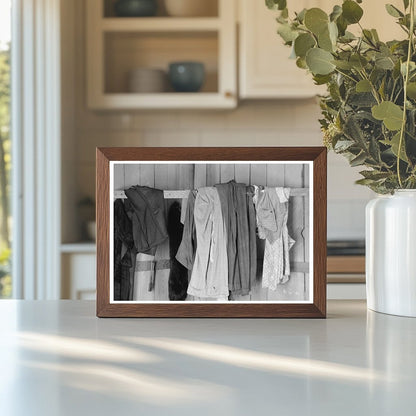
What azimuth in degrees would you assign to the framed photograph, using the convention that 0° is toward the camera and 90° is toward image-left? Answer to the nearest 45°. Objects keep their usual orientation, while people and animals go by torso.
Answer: approximately 0°

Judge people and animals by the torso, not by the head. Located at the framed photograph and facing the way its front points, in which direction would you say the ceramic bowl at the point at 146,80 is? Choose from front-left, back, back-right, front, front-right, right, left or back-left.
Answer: back

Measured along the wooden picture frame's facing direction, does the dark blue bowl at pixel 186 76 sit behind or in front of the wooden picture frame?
behind

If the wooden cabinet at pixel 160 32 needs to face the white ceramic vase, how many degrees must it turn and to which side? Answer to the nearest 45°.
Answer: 0° — it already faces it

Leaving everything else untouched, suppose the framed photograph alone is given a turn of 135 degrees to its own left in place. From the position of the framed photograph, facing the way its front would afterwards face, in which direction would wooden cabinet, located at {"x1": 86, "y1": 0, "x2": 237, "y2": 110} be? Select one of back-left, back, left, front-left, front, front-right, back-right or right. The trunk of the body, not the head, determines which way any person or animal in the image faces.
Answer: front-left

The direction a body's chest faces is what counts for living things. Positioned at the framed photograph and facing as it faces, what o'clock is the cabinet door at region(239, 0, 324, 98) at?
The cabinet door is roughly at 6 o'clock from the framed photograph.
